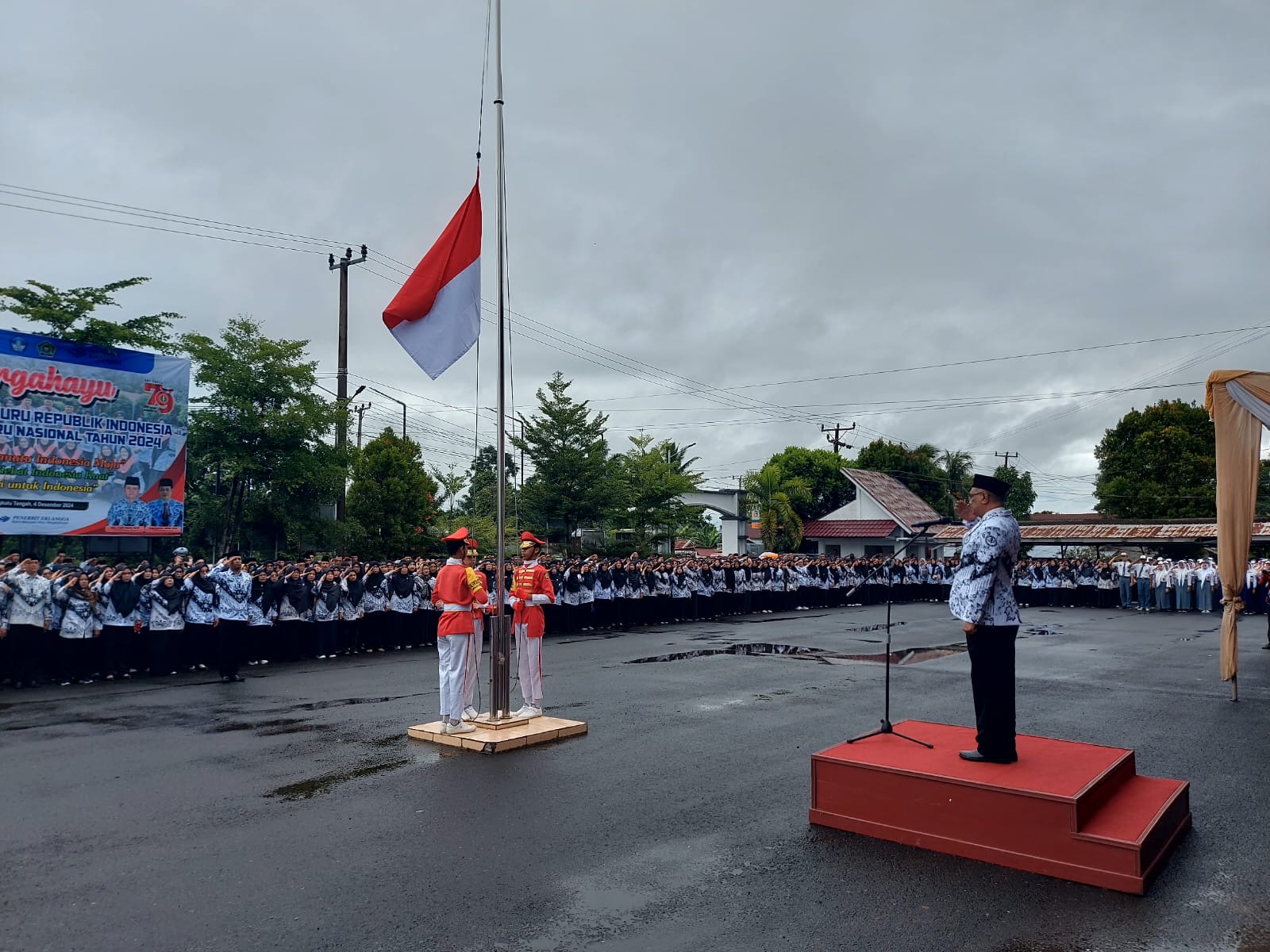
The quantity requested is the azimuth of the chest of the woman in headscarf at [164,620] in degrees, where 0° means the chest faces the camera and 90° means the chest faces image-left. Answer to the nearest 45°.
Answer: approximately 315°

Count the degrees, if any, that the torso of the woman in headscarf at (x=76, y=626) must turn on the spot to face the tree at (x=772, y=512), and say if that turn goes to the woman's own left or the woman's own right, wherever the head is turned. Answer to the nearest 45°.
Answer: approximately 90° to the woman's own left

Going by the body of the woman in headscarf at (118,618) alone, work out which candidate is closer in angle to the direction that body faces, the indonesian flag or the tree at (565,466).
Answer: the indonesian flag

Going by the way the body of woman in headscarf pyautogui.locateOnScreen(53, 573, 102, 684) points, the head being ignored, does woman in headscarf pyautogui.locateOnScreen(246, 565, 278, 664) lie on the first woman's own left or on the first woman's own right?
on the first woman's own left
